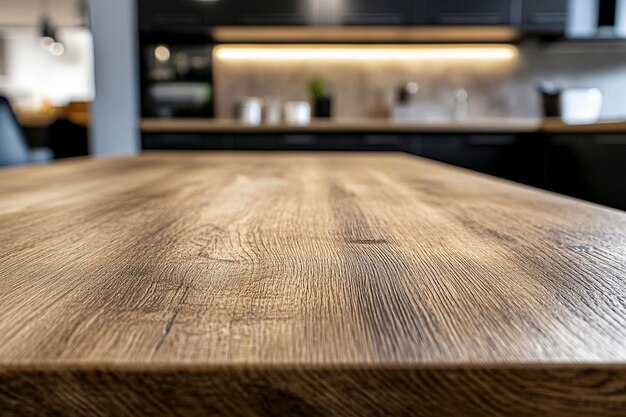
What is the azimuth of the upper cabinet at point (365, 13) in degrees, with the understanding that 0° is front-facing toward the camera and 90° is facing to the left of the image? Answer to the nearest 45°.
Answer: approximately 0°

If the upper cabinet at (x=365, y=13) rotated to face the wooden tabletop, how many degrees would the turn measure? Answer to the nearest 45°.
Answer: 0° — it already faces it

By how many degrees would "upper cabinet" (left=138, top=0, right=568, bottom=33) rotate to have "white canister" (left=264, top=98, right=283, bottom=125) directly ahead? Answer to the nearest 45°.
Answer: approximately 90° to its right

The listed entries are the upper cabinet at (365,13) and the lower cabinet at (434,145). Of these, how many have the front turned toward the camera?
2

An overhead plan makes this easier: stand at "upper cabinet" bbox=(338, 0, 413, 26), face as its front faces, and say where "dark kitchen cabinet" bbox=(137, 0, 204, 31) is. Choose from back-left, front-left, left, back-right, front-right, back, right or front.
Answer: right

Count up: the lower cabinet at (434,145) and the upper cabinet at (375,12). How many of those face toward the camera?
2
